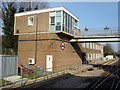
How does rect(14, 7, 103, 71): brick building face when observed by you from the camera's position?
facing the viewer and to the right of the viewer

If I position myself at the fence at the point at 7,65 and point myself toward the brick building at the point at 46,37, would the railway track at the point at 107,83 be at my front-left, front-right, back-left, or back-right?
front-right

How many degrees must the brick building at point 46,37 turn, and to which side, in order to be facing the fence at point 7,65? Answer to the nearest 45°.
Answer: approximately 90° to its right

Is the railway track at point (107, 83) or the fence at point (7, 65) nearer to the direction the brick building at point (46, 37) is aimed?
the railway track

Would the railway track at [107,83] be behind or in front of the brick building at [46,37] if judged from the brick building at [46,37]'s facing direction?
in front
